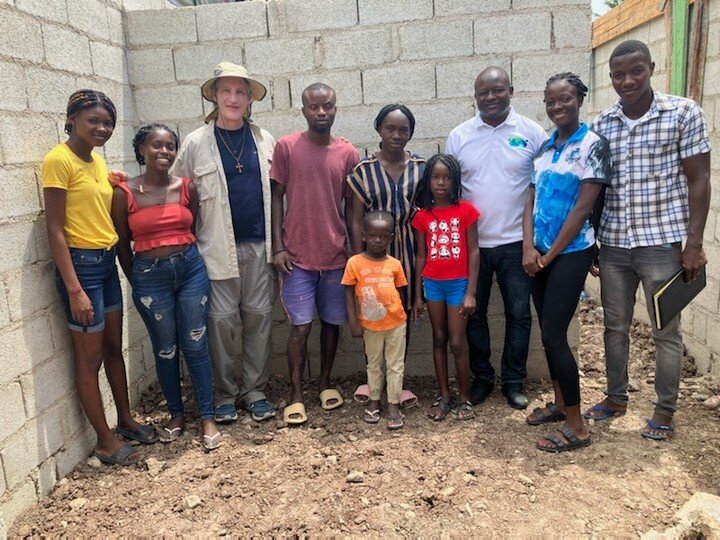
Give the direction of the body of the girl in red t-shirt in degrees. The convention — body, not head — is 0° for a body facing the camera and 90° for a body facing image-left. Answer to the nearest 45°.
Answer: approximately 0°

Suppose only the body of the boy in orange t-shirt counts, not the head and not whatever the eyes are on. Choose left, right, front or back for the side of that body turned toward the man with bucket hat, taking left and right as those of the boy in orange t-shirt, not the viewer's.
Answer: right

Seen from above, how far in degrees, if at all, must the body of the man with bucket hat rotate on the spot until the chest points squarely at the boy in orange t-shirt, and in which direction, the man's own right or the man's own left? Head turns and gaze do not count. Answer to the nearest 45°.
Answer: approximately 45° to the man's own left
